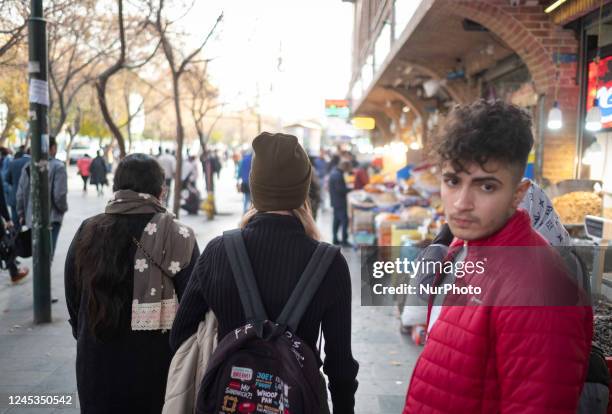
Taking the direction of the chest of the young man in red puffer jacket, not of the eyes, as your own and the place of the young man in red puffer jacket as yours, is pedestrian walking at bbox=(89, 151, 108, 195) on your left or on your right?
on your right

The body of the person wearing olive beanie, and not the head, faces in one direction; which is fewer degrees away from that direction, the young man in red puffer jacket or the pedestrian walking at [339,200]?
the pedestrian walking

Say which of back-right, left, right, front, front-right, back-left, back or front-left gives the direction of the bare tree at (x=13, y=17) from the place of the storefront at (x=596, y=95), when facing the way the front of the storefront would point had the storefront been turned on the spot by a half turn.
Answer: back-left

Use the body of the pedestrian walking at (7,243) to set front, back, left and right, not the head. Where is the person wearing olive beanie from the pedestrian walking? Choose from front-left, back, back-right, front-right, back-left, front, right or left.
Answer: right

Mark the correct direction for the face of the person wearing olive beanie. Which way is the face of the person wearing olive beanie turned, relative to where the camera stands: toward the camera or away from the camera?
away from the camera

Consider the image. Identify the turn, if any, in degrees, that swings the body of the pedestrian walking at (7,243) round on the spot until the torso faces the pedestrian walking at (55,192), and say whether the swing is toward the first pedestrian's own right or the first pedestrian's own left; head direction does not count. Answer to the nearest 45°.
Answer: approximately 45° to the first pedestrian's own right

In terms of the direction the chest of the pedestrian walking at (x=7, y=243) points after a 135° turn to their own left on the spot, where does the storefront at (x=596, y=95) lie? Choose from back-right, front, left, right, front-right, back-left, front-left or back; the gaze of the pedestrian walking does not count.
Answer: back

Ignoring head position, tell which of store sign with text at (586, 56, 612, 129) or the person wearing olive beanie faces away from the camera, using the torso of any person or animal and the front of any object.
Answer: the person wearing olive beanie

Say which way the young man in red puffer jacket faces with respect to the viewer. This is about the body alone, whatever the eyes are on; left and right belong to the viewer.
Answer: facing the viewer and to the left of the viewer

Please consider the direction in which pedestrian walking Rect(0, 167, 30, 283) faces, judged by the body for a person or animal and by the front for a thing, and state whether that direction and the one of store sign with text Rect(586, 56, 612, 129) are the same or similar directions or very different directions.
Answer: very different directions

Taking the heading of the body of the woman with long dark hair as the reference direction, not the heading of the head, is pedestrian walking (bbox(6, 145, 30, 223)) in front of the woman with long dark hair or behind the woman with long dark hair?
in front

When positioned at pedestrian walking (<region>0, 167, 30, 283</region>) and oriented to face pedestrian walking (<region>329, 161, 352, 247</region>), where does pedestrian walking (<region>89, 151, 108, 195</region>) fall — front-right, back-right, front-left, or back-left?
front-left

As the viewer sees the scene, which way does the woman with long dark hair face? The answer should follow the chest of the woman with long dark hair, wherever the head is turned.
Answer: away from the camera

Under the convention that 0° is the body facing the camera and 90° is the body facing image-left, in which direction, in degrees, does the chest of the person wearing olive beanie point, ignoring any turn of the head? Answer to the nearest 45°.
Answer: approximately 180°

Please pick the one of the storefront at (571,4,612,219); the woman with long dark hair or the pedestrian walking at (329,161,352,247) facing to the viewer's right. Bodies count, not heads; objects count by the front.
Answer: the pedestrian walking
